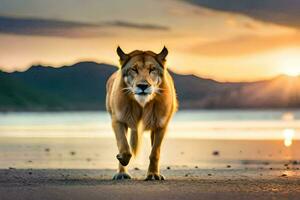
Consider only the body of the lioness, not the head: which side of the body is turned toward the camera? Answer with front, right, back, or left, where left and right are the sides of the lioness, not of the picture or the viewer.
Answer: front
